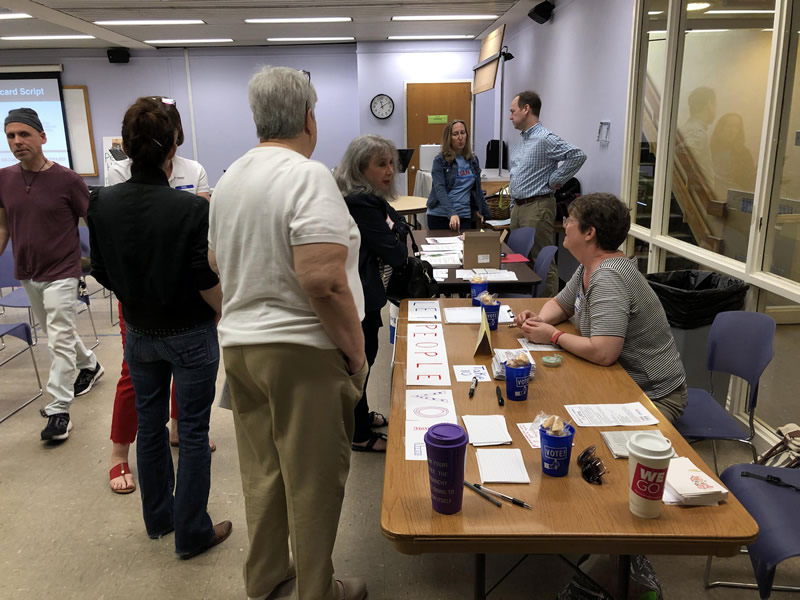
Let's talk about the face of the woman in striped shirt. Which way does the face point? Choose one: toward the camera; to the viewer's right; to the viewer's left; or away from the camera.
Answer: to the viewer's left

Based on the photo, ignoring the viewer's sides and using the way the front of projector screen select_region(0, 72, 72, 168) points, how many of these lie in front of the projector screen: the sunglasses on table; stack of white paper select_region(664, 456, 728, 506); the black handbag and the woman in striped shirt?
4

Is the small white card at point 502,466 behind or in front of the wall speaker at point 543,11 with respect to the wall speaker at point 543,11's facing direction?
in front

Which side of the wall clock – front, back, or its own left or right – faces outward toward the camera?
front

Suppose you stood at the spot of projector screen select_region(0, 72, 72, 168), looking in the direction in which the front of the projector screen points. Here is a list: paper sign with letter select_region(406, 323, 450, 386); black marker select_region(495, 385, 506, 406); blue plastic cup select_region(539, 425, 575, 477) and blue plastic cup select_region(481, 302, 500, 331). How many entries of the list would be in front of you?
4

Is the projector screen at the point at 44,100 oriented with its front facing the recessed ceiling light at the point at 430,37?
no

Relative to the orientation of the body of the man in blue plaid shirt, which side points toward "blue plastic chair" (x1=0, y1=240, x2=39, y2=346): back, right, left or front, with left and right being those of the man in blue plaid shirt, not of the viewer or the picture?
front

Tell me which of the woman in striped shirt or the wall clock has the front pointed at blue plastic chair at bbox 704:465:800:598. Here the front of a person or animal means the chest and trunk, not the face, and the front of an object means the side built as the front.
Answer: the wall clock

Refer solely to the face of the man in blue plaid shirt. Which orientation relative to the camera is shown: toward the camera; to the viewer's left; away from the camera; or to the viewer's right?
to the viewer's left

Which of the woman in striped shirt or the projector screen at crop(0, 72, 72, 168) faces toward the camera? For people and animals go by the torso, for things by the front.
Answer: the projector screen

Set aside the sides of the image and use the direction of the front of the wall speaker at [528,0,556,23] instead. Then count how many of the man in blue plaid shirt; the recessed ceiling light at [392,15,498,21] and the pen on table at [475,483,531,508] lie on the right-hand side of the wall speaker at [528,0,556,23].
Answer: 1

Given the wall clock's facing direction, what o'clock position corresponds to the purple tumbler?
The purple tumbler is roughly at 12 o'clock from the wall clock.

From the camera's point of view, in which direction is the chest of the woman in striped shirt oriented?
to the viewer's left

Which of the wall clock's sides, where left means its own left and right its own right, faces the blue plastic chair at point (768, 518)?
front

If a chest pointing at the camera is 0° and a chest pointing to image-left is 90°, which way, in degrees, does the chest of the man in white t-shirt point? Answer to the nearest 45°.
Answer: approximately 225°

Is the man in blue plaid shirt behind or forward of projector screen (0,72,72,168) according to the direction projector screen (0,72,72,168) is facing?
forward

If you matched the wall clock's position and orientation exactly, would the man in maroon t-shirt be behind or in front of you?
in front

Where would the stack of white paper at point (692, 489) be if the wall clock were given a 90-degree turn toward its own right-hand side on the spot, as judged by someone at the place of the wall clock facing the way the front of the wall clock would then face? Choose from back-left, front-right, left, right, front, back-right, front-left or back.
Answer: left

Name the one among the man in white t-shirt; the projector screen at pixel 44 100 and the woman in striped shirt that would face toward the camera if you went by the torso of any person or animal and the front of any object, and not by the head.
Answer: the projector screen
